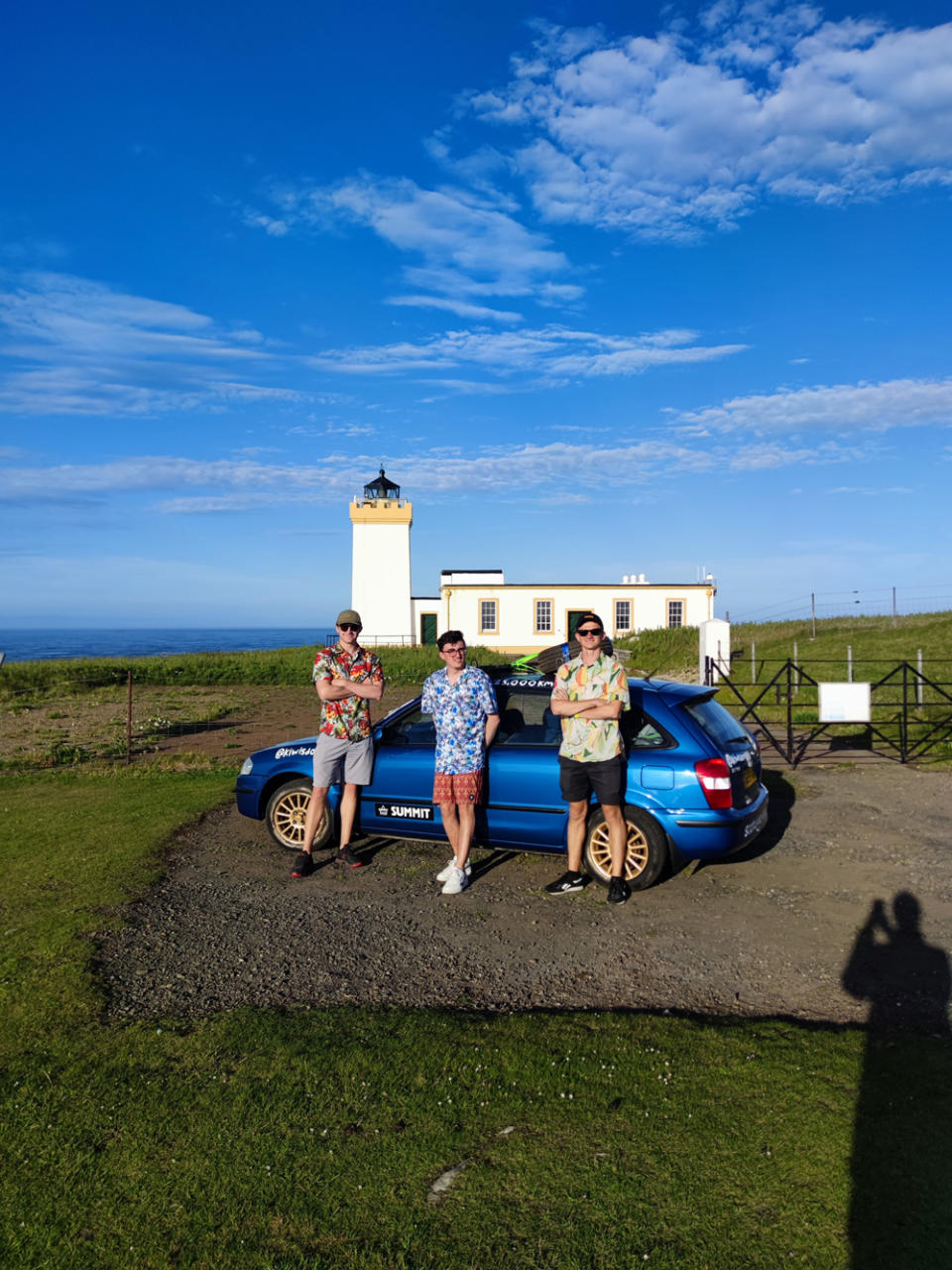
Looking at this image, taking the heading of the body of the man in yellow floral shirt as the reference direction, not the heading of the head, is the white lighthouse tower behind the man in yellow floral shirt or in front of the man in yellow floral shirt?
behind

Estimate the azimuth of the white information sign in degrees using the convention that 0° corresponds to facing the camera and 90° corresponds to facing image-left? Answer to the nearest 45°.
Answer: approximately 0°

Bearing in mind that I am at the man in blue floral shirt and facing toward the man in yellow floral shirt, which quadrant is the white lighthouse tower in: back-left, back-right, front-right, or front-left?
back-left

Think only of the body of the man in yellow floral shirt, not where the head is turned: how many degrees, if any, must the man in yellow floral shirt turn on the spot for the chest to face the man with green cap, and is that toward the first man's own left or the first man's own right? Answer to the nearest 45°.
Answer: approximately 90° to the first man's own right

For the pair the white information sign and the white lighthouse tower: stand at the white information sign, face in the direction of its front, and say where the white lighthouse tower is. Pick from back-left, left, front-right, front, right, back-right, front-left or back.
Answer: back-right

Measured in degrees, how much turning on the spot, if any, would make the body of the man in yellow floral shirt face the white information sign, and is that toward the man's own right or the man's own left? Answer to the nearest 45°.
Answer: approximately 135° to the man's own left
